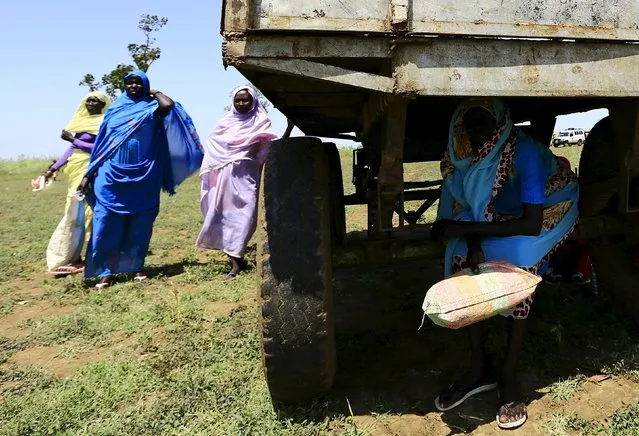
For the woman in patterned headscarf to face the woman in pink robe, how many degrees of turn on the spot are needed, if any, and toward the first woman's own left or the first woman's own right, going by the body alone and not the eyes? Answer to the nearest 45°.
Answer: approximately 90° to the first woman's own right

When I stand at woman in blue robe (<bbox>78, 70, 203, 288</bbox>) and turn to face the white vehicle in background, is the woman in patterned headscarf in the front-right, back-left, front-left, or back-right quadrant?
back-right

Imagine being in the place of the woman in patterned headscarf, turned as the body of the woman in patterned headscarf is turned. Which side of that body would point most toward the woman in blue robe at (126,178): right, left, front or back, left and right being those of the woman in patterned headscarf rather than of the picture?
right

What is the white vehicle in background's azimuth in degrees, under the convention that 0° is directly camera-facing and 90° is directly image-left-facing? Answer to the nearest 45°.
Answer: approximately 45°

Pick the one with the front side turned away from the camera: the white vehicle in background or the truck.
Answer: the truck

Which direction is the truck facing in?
away from the camera

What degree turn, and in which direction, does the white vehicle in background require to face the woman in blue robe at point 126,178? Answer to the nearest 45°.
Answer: approximately 45° to its left

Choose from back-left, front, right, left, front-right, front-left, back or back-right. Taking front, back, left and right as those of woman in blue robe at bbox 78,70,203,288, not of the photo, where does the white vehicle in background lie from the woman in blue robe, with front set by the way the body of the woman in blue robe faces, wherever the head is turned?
back-left

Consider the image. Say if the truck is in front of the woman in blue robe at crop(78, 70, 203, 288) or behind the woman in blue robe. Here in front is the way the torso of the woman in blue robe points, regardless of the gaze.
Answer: in front

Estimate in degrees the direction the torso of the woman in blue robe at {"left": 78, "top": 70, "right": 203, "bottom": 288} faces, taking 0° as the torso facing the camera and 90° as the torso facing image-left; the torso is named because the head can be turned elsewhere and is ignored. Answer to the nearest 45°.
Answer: approximately 0°

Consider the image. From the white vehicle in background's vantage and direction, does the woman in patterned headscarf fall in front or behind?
in front
